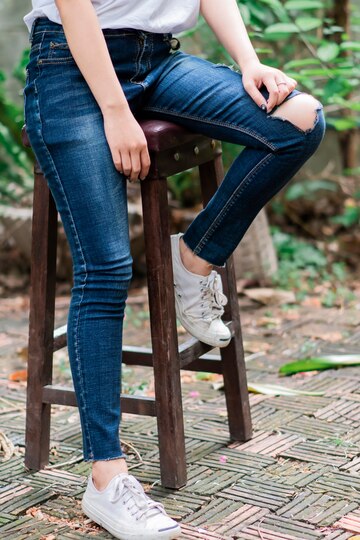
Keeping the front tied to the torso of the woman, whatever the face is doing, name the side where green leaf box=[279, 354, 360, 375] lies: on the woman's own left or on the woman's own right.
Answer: on the woman's own left

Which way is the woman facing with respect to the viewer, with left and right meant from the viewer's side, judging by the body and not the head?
facing the viewer and to the right of the viewer

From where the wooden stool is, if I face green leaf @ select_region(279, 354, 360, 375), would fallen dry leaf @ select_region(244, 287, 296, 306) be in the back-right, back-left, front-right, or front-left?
front-left

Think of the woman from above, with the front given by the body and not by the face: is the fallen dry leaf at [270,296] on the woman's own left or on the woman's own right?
on the woman's own left
